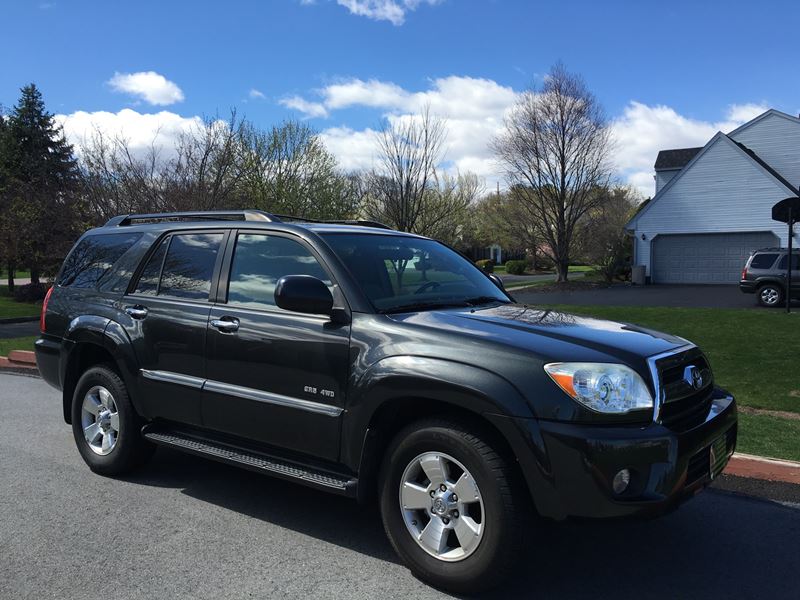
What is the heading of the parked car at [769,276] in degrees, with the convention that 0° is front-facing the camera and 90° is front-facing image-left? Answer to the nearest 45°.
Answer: approximately 270°

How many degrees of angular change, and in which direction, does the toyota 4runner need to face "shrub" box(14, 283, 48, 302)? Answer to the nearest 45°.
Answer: approximately 180°

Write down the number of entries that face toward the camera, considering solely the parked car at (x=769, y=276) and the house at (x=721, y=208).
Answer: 1

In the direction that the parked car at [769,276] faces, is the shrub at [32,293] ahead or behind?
behind

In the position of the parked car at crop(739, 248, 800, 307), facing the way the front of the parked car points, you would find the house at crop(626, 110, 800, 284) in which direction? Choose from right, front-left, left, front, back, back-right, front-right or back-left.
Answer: left

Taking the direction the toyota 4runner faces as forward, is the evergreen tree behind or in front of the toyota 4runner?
behind

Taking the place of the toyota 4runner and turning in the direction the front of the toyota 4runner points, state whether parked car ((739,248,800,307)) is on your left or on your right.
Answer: on your left

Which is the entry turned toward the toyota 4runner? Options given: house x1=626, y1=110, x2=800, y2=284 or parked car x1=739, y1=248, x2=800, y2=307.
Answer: the house

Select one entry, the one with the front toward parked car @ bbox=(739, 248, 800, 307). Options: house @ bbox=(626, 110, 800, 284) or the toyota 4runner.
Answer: the house

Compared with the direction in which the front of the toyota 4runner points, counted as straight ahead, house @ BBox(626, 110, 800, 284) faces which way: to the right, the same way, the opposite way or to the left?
to the right

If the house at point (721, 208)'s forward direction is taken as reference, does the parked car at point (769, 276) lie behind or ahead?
ahead
